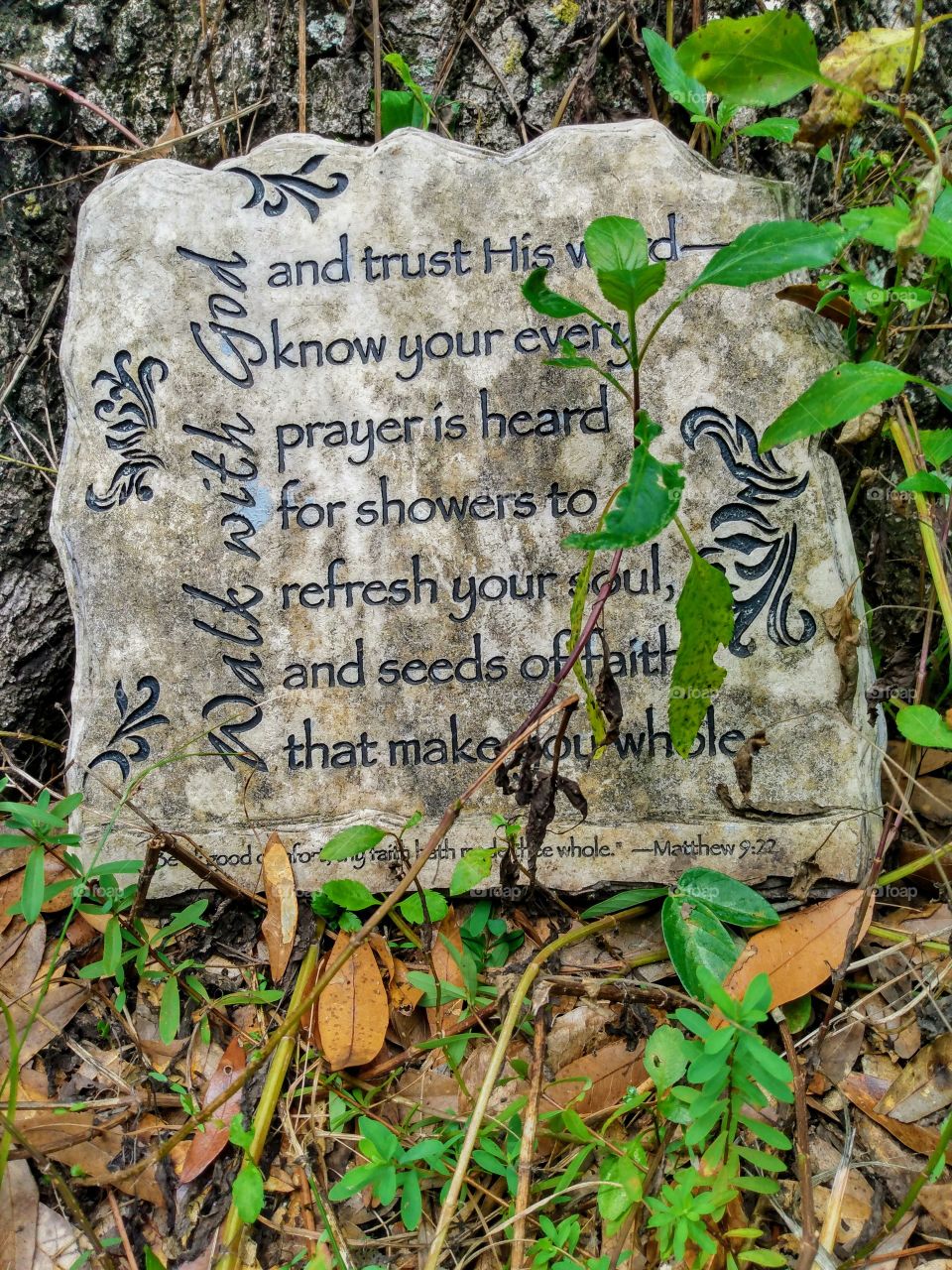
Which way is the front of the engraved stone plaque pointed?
toward the camera

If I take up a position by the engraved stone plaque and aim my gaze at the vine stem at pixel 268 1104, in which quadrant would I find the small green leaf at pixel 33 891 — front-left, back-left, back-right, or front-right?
front-right

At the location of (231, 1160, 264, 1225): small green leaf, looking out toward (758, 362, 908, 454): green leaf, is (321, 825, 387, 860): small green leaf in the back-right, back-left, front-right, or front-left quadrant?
front-left

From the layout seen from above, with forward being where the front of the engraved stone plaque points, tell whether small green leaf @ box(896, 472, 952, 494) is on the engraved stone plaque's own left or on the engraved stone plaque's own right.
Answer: on the engraved stone plaque's own left

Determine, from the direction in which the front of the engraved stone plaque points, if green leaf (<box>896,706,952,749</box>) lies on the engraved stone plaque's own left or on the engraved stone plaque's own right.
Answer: on the engraved stone plaque's own left
